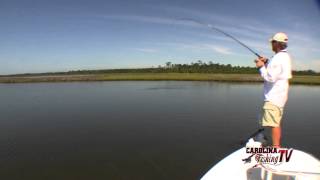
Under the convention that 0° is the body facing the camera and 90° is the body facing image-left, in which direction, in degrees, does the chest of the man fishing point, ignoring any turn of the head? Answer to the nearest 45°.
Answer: approximately 90°

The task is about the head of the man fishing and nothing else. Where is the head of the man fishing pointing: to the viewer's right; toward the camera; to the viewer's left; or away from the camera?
to the viewer's left
